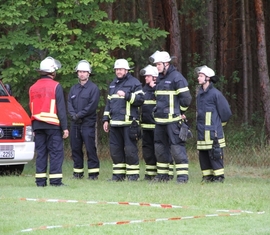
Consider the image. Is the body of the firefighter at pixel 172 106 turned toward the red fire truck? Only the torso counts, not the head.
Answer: no

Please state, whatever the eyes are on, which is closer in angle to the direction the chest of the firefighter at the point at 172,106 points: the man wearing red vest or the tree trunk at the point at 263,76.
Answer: the man wearing red vest

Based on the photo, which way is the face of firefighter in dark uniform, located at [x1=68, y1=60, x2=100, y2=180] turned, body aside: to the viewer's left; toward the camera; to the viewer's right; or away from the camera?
toward the camera

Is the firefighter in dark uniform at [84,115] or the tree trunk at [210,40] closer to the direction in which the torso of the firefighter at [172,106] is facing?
the firefighter in dark uniform

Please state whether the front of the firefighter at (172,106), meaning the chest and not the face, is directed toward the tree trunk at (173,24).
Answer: no

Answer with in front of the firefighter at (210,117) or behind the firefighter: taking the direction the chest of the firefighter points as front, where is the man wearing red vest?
in front

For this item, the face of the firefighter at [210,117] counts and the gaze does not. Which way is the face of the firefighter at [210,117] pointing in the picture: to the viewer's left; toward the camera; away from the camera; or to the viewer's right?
to the viewer's left

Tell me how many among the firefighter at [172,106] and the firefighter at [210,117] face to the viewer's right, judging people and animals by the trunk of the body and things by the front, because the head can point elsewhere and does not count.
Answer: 0

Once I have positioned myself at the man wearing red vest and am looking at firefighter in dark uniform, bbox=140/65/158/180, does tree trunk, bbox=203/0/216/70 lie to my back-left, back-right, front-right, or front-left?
front-left

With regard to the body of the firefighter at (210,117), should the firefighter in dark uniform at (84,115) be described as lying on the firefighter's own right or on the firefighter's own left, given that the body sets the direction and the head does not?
on the firefighter's own right

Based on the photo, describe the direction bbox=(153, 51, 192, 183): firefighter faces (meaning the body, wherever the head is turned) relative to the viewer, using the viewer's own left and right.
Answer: facing the viewer and to the left of the viewer

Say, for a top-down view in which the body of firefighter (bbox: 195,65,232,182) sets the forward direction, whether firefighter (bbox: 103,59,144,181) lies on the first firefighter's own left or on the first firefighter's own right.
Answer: on the first firefighter's own right

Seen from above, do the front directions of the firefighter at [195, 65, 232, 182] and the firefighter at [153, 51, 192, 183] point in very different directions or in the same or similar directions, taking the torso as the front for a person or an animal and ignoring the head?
same or similar directions

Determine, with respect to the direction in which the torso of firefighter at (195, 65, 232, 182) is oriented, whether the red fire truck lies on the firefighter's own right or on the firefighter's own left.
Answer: on the firefighter's own right
